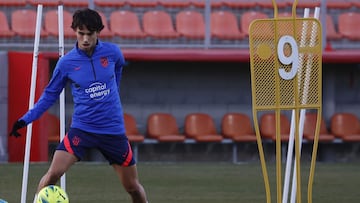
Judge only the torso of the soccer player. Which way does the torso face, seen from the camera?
toward the camera

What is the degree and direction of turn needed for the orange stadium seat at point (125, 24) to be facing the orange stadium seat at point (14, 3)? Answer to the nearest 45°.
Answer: approximately 135° to its right

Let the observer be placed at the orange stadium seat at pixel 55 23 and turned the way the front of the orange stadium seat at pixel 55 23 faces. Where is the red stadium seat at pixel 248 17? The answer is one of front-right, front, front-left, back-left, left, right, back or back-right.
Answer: front-left

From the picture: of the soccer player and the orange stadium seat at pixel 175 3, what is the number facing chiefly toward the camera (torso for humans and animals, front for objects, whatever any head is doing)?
2

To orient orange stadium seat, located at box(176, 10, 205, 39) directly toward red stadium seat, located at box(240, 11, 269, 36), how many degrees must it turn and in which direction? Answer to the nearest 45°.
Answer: approximately 90° to its left

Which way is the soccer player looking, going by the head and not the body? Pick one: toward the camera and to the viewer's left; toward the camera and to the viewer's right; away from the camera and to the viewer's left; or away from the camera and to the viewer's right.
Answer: toward the camera and to the viewer's left

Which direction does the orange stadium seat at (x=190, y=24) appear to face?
toward the camera

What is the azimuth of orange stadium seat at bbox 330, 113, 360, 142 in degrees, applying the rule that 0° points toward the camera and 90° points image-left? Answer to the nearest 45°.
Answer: approximately 315°

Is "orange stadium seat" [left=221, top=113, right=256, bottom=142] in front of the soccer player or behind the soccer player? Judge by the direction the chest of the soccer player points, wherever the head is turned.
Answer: behind

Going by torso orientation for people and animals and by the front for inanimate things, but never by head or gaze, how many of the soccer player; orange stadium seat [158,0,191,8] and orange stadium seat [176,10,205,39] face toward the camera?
3

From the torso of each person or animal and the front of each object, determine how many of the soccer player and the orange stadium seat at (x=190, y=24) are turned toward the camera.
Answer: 2

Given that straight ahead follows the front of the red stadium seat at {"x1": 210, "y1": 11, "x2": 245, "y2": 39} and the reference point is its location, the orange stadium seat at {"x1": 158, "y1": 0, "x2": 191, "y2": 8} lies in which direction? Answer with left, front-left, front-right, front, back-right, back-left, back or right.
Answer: back-right

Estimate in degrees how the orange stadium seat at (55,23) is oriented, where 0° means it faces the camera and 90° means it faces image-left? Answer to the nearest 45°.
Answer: approximately 315°

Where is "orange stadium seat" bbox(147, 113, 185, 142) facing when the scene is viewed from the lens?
facing the viewer and to the right of the viewer

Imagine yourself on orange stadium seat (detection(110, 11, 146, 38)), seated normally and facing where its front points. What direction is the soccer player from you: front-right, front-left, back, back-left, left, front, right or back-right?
front-right

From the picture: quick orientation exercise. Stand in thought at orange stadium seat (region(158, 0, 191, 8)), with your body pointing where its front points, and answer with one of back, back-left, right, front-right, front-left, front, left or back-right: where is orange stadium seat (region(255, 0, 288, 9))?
left

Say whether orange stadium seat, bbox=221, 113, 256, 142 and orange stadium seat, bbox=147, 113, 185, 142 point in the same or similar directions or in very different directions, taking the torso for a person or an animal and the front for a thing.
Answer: same or similar directions
